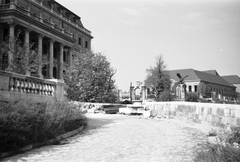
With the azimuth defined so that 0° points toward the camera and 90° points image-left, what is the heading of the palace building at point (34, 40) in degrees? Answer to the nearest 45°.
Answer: approximately 315°

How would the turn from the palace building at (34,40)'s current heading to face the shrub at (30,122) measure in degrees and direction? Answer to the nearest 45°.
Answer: approximately 45° to its right
